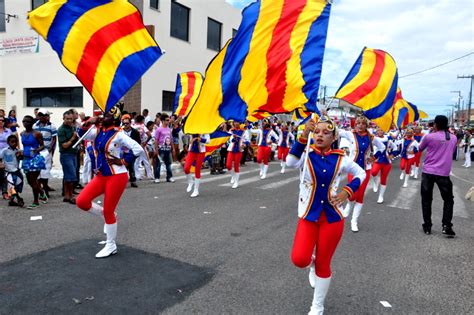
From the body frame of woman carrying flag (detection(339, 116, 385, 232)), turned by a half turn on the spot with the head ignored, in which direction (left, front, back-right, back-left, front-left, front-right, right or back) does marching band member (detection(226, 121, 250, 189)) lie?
front-left

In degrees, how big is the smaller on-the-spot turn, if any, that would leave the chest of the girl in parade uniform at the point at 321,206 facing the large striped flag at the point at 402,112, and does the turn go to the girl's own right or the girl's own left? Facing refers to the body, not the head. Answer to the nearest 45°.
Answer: approximately 180°

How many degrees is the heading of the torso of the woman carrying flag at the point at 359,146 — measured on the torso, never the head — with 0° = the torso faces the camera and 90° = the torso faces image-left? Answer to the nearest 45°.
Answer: approximately 0°

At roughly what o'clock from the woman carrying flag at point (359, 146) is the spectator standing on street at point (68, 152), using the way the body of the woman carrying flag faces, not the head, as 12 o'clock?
The spectator standing on street is roughly at 3 o'clock from the woman carrying flag.

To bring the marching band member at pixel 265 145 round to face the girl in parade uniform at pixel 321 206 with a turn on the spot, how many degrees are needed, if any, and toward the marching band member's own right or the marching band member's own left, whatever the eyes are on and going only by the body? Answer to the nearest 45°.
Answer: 0° — they already face them

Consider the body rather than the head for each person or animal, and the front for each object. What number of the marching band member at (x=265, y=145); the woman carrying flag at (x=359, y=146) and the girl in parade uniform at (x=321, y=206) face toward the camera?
3

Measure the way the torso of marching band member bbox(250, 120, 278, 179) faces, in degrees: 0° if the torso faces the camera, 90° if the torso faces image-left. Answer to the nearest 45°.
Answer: approximately 0°

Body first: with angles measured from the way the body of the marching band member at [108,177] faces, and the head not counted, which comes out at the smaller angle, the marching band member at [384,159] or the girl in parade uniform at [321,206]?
the girl in parade uniform

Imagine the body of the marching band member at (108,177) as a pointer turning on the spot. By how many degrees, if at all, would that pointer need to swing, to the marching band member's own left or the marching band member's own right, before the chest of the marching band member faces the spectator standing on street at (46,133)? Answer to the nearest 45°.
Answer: approximately 135° to the marching band member's own right

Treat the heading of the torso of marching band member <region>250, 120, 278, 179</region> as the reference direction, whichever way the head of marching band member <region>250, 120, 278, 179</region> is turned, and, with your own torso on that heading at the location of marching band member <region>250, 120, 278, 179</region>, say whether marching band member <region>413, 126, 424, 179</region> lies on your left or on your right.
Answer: on your left

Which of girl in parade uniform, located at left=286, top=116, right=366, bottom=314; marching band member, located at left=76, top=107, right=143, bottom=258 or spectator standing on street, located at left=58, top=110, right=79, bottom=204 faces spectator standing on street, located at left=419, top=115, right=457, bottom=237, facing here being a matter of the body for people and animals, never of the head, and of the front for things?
spectator standing on street, located at left=58, top=110, right=79, bottom=204

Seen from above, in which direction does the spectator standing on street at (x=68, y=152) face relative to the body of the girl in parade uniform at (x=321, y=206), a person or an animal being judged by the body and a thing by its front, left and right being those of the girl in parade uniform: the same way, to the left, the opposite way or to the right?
to the left

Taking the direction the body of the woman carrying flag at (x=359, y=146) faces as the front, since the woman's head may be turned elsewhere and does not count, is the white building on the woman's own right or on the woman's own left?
on the woman's own right

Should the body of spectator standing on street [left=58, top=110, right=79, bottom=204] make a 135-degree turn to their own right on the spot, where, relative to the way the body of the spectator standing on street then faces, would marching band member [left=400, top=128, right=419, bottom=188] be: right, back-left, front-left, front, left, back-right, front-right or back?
back

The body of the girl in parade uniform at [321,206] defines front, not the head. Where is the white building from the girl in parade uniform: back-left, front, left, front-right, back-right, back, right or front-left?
back-right
